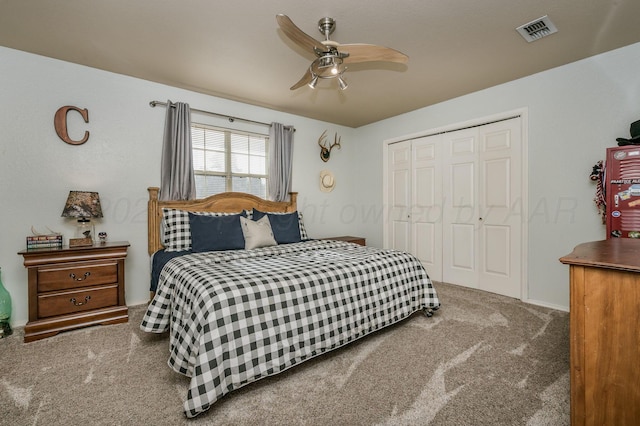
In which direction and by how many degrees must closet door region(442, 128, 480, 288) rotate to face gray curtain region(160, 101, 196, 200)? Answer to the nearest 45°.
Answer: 0° — it already faces it

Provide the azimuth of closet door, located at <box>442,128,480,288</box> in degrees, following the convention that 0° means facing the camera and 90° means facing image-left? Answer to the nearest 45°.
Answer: approximately 45°

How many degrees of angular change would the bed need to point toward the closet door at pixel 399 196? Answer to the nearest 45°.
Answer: approximately 90° to its left

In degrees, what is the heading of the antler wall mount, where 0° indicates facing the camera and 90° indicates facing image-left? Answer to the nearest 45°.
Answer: approximately 315°

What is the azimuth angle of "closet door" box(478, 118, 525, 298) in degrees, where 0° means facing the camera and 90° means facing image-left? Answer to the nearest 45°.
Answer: approximately 45°

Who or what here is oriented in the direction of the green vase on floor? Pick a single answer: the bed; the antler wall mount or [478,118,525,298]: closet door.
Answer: the closet door

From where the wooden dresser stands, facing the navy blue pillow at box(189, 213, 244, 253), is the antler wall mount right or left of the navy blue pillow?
right

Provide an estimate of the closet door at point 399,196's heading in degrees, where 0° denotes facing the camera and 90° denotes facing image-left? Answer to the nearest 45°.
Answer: approximately 45°
